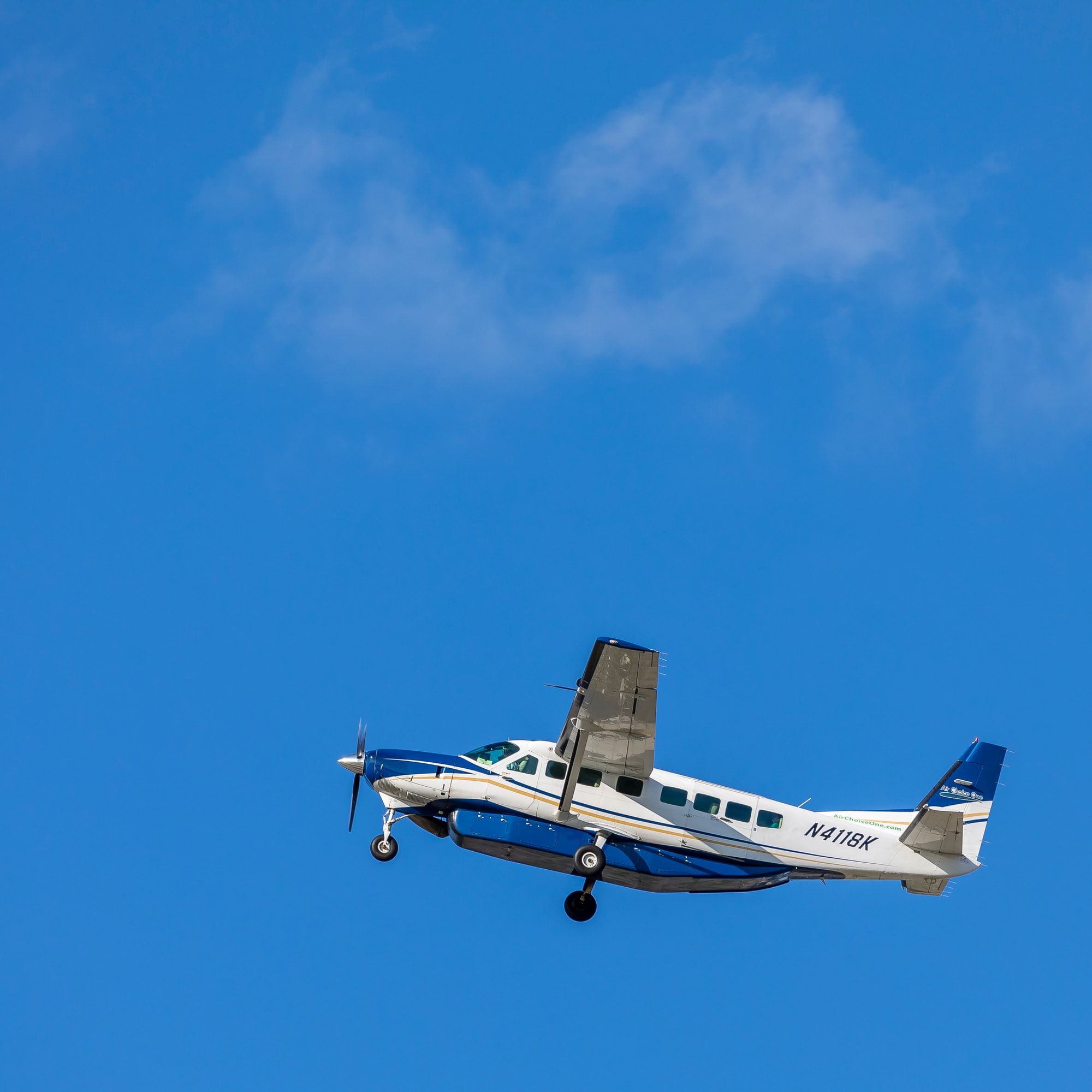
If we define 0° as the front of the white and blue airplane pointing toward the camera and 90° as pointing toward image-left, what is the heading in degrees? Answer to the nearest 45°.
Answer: approximately 90°
